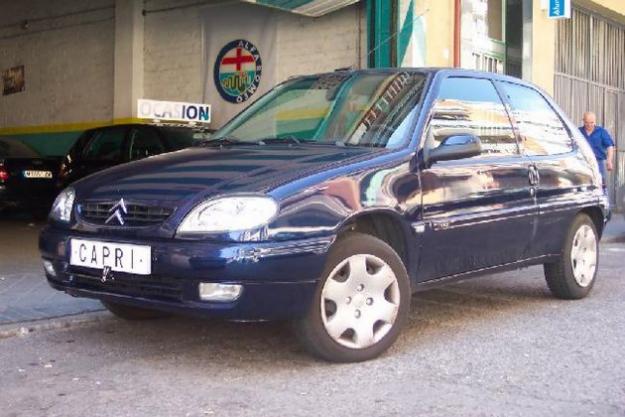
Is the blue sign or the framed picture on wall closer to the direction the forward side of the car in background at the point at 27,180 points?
the framed picture on wall

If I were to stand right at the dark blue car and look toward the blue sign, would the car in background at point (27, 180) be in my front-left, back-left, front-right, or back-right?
front-left

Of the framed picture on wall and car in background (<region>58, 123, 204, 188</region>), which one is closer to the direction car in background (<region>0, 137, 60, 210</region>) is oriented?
the framed picture on wall

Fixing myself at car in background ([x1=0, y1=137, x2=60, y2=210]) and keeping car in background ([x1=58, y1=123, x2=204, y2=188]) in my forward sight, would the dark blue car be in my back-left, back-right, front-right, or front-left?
front-right

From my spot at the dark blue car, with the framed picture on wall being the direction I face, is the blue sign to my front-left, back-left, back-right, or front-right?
front-right

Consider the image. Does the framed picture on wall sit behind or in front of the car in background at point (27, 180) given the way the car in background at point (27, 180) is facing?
in front

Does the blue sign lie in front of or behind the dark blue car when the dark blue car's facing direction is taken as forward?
behind

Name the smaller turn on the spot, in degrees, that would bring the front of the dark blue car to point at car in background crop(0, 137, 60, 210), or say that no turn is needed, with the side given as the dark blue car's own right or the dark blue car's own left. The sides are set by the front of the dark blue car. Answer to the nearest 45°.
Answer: approximately 90° to the dark blue car's own right

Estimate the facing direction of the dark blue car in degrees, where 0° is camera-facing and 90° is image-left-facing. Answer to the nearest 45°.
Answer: approximately 45°

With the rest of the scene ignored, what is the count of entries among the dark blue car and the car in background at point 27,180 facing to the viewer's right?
0

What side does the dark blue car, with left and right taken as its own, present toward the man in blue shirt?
back

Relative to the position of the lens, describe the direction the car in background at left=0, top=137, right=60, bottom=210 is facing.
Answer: facing away from the viewer and to the left of the viewer
